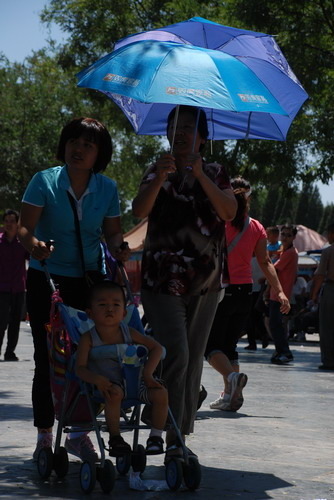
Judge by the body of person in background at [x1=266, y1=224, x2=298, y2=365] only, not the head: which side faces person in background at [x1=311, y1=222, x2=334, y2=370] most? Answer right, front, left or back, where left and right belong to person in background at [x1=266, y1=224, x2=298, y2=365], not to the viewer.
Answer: left

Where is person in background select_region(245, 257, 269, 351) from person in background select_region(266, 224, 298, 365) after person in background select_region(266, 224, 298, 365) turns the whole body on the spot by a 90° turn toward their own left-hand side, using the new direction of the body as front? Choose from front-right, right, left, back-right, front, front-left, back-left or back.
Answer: back-left

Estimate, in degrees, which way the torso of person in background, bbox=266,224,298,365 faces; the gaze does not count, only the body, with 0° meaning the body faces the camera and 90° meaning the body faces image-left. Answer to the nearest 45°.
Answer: approximately 45°
